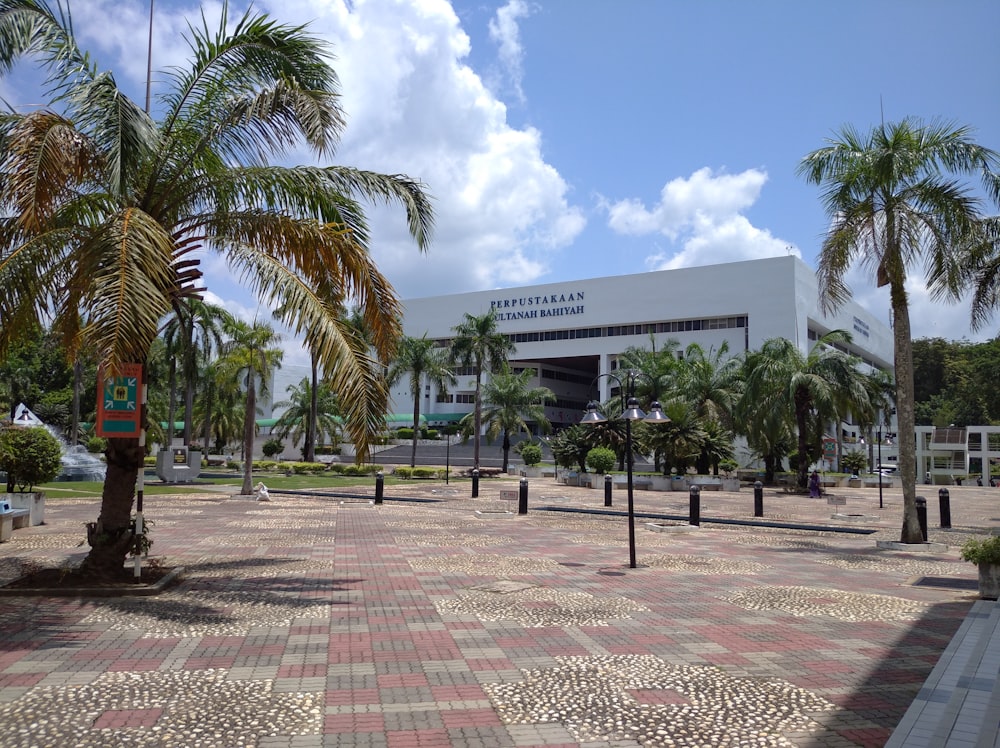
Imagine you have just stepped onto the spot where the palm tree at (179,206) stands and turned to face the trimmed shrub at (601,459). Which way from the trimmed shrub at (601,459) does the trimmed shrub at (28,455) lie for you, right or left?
left

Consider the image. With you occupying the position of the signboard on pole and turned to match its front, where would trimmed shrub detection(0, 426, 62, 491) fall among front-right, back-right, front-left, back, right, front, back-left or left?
back

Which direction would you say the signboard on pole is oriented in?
toward the camera

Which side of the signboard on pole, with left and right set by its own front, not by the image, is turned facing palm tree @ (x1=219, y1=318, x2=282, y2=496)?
back

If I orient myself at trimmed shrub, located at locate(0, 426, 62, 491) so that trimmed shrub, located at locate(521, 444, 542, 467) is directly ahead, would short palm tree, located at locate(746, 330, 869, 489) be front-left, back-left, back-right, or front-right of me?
front-right

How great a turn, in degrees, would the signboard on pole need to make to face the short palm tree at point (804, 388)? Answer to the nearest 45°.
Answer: approximately 135° to its left

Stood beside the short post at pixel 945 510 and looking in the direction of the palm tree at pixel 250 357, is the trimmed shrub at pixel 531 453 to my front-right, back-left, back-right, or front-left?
front-right

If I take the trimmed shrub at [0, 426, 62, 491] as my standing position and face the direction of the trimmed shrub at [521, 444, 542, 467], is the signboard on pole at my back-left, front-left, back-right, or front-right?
back-right

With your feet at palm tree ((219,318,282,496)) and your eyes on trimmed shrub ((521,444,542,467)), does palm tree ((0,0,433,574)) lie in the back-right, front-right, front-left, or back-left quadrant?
back-right

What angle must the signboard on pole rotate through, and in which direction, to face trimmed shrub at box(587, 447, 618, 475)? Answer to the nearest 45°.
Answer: approximately 135° to its left

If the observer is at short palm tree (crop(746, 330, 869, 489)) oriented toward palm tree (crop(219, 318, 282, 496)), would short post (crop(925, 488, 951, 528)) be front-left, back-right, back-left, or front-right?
front-left

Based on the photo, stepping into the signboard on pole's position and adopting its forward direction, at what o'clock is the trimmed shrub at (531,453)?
The trimmed shrub is roughly at 7 o'clock from the signboard on pole.

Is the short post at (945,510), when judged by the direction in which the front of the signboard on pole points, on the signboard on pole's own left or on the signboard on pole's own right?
on the signboard on pole's own left

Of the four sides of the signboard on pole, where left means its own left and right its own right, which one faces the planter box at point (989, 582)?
left

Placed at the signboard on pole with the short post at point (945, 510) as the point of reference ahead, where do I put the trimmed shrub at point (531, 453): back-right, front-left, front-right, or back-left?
front-left
